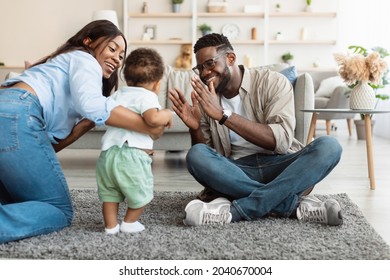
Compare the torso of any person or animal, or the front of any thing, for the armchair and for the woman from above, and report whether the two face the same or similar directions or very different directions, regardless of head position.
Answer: very different directions

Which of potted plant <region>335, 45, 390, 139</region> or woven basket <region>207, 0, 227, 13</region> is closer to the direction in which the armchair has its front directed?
the potted plant

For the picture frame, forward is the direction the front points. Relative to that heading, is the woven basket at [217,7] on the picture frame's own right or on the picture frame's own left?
on the picture frame's own left

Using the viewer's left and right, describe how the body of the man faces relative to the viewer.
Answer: facing the viewer and to the left of the viewer

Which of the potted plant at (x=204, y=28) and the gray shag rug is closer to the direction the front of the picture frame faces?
the gray shag rug

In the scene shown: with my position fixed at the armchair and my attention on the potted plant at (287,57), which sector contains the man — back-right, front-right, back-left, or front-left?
back-left

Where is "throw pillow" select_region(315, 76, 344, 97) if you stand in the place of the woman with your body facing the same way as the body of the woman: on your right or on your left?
on your left

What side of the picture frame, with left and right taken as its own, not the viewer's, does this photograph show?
front

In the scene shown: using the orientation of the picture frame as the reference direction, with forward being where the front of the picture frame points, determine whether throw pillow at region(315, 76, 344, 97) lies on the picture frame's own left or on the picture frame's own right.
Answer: on the picture frame's own left

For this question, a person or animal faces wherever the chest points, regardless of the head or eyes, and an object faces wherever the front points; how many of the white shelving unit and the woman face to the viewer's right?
1

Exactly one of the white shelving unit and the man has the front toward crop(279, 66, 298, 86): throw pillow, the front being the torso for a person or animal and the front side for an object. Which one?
the white shelving unit

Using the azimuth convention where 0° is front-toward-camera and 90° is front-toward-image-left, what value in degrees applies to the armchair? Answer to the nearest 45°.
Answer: approximately 45°

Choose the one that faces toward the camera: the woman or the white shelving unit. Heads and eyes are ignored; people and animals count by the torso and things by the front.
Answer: the white shelving unit

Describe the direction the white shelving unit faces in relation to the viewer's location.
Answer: facing the viewer

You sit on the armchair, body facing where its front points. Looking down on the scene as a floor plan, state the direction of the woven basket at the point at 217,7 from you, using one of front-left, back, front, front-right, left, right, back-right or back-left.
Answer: right

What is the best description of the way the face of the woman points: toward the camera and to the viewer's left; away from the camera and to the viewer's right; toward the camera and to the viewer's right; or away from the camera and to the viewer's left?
toward the camera and to the viewer's right

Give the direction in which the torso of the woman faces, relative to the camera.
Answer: to the viewer's right
